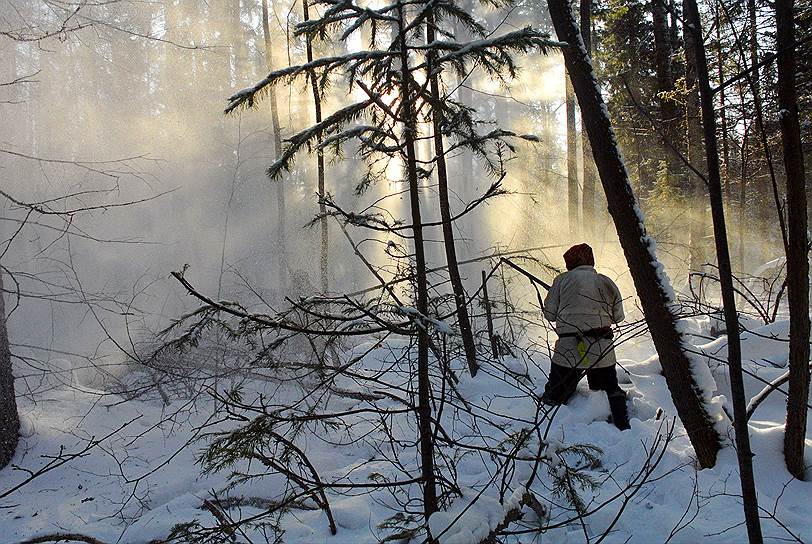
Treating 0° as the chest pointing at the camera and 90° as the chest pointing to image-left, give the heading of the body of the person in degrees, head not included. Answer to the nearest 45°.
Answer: approximately 180°

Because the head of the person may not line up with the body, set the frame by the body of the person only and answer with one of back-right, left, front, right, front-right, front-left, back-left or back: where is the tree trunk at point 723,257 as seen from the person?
back

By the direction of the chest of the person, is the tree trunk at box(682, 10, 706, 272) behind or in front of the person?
in front

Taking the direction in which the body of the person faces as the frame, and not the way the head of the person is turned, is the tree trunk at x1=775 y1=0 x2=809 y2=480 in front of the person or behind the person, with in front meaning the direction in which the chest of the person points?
behind

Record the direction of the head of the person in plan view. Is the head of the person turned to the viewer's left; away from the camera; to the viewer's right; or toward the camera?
away from the camera

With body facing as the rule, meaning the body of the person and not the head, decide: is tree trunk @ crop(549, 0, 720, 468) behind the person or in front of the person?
behind
